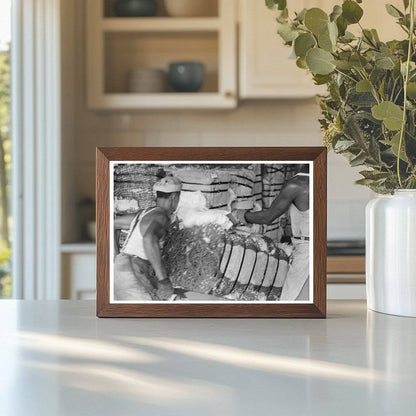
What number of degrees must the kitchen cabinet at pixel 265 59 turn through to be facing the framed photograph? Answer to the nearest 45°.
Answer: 0° — it already faces it

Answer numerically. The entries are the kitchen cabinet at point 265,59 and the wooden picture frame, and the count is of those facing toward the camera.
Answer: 2

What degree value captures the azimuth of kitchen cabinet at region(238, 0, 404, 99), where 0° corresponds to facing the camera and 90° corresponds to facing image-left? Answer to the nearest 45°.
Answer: approximately 0°

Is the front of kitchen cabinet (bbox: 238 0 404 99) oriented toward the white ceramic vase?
yes

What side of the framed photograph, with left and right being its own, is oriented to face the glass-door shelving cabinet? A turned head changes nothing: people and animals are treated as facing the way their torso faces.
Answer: back

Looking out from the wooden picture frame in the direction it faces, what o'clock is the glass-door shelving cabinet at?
The glass-door shelving cabinet is roughly at 6 o'clock from the wooden picture frame.

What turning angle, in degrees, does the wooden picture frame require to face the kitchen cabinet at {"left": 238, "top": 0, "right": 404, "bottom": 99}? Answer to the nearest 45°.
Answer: approximately 180°
